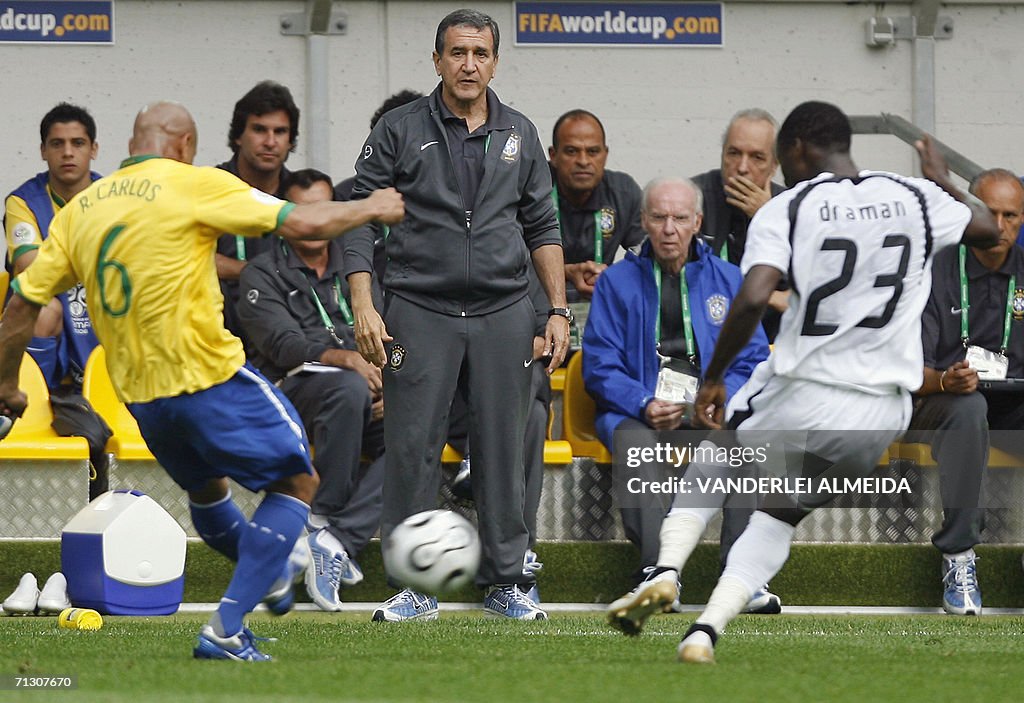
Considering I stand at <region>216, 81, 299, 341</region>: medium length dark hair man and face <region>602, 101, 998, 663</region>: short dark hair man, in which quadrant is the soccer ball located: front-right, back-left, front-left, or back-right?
front-right

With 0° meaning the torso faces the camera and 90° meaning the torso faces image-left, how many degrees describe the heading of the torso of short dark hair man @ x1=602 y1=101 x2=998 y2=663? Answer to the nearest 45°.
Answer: approximately 135°

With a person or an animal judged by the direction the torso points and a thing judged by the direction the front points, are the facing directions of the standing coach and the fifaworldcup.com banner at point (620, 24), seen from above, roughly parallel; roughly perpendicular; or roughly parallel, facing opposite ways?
roughly parallel

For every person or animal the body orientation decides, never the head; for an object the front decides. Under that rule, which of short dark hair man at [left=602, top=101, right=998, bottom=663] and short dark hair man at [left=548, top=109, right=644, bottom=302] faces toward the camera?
short dark hair man at [left=548, top=109, right=644, bottom=302]

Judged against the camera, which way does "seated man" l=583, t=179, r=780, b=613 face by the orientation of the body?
toward the camera

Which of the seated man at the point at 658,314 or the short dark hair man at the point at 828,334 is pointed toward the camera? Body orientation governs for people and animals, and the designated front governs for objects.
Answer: the seated man

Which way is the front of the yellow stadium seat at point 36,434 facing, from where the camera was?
facing the viewer

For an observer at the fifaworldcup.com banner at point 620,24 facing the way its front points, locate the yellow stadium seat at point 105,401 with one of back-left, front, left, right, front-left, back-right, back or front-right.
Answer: front-right

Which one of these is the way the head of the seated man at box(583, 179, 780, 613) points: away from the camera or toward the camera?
toward the camera

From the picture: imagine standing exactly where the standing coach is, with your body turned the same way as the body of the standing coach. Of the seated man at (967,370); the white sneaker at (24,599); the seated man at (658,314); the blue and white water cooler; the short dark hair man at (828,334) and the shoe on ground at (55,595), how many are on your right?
3

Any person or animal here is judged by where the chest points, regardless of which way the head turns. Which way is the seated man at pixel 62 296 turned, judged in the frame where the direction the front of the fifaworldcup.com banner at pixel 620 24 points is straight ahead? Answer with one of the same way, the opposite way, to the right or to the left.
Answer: the same way

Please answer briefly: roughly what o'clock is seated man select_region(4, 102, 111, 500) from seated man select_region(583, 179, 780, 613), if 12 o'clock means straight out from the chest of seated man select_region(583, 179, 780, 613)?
seated man select_region(4, 102, 111, 500) is roughly at 3 o'clock from seated man select_region(583, 179, 780, 613).

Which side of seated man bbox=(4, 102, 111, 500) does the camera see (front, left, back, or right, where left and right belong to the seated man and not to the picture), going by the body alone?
front

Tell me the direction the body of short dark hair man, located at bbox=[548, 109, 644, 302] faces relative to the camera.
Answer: toward the camera

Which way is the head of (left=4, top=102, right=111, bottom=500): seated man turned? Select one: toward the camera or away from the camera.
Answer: toward the camera

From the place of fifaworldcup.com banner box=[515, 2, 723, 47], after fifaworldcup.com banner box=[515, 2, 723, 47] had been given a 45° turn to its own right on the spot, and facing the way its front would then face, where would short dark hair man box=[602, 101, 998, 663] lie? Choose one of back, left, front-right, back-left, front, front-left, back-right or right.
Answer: front-left

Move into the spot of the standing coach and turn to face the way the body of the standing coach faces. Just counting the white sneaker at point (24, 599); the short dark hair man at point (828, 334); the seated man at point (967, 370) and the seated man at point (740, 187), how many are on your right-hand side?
1
